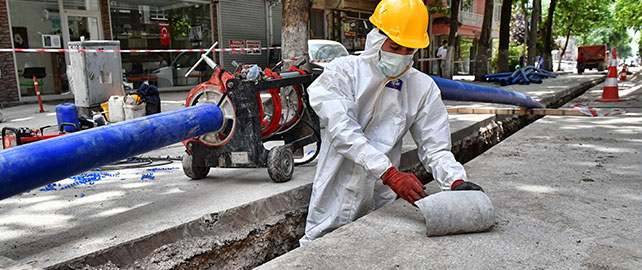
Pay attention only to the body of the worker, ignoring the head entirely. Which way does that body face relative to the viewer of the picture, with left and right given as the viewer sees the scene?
facing the viewer and to the right of the viewer

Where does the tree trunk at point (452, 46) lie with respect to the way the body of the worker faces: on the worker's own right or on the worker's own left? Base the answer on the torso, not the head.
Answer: on the worker's own left

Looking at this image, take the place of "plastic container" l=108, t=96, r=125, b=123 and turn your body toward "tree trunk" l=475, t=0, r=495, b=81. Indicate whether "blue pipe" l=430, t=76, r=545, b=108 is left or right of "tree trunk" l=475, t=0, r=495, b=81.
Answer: right

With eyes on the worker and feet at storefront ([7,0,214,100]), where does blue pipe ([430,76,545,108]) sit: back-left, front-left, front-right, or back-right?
front-left

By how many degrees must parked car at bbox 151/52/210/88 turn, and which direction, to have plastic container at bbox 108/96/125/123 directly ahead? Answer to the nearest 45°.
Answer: approximately 90° to its left

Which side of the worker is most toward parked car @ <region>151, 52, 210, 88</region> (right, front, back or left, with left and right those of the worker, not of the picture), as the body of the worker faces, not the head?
back

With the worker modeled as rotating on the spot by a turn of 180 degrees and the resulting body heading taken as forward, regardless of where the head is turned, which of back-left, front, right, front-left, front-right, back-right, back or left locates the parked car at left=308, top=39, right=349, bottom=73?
front-right

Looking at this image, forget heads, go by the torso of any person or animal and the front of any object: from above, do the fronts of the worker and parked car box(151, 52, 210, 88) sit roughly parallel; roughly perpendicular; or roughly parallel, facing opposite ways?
roughly perpendicular
